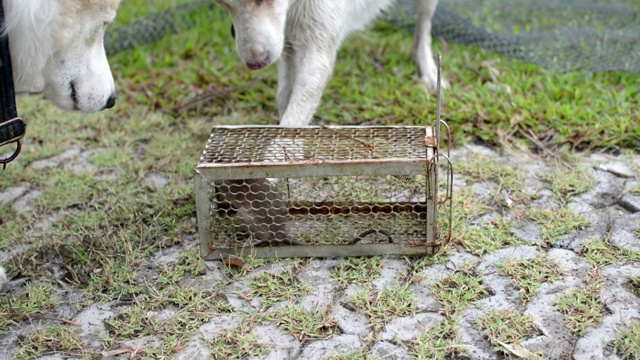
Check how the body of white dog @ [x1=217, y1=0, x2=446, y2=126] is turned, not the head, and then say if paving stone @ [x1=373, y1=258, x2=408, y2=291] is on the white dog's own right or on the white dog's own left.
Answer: on the white dog's own left

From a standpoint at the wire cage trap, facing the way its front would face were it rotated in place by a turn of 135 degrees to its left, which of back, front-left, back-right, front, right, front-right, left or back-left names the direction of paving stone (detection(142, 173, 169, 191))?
front

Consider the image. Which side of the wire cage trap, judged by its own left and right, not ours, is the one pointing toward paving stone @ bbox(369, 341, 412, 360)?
right

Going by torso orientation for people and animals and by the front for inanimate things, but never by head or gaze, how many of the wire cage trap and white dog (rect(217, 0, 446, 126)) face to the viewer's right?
1

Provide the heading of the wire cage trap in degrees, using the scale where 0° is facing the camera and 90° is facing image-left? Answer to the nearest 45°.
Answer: approximately 270°

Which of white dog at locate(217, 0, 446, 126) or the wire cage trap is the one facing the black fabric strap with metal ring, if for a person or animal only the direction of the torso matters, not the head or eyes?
the white dog

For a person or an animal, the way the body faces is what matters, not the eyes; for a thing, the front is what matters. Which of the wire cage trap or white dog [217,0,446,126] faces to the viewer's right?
the wire cage trap

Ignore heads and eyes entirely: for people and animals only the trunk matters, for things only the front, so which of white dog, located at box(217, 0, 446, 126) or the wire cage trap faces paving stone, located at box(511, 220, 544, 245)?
the wire cage trap

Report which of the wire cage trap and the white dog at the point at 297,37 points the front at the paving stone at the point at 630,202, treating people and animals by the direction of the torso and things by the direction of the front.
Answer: the wire cage trap

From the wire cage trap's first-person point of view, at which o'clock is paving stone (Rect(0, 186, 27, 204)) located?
The paving stone is roughly at 7 o'clock from the wire cage trap.

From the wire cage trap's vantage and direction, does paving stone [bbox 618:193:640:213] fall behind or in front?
in front

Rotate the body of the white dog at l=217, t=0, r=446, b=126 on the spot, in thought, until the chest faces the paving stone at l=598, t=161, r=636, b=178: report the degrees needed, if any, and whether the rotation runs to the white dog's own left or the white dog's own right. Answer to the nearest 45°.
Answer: approximately 135° to the white dog's own left

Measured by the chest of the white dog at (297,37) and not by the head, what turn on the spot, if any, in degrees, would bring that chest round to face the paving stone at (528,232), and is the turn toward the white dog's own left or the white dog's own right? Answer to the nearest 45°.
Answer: approximately 90° to the white dog's own left

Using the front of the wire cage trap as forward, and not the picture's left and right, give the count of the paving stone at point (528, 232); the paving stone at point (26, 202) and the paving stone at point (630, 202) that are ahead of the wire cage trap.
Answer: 2

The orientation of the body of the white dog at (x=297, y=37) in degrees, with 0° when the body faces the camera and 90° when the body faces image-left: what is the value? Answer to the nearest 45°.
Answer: approximately 45°

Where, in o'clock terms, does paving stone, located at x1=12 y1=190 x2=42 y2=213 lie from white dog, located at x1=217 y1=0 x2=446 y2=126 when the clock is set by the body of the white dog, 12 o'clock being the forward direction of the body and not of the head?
The paving stone is roughly at 1 o'clock from the white dog.
